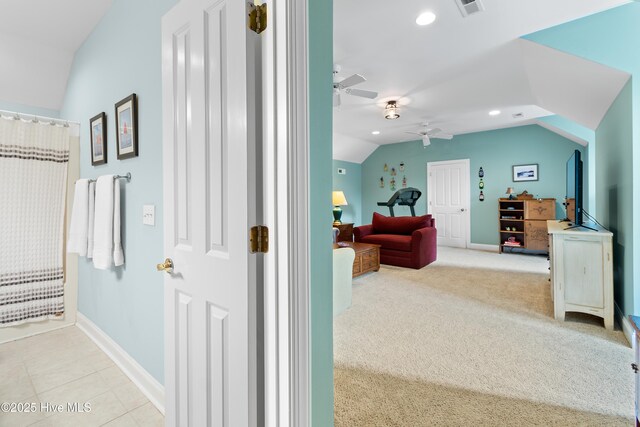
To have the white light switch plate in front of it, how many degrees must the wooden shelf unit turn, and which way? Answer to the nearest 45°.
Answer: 0° — it already faces it

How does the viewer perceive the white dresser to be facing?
facing to the left of the viewer

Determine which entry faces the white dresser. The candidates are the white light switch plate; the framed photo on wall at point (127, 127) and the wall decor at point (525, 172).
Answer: the wall decor

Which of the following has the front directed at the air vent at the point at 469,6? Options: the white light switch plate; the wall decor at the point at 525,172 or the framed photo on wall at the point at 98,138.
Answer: the wall decor

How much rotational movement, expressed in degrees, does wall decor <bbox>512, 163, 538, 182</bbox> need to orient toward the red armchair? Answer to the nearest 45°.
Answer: approximately 45° to its right

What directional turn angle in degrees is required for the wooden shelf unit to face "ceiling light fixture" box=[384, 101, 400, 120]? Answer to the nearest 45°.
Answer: approximately 45° to its right
